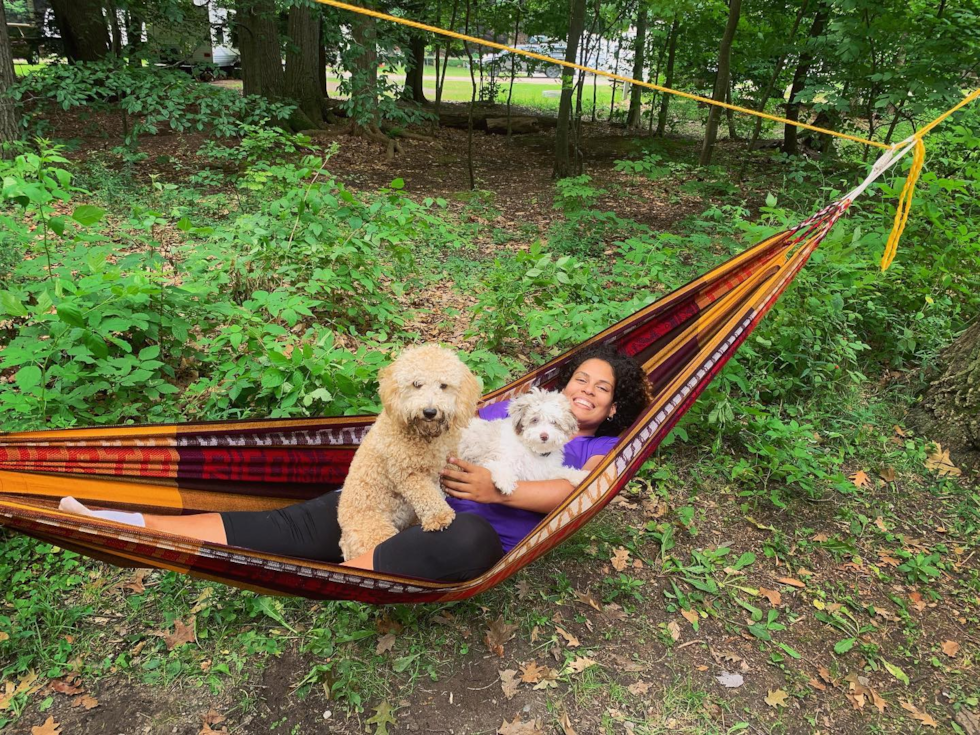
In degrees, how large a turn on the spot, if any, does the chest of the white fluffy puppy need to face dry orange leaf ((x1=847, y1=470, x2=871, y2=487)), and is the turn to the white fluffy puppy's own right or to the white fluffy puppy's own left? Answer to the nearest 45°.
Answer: approximately 90° to the white fluffy puppy's own left

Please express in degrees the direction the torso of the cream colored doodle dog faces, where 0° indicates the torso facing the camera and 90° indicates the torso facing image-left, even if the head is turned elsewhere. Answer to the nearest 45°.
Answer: approximately 315°

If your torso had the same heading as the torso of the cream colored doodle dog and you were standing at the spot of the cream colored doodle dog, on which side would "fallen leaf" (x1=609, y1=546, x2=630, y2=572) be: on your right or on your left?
on your left

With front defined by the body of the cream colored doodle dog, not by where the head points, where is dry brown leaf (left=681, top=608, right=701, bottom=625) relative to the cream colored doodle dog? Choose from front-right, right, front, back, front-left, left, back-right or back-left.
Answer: front-left

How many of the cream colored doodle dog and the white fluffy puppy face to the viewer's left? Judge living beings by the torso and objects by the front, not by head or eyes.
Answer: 0

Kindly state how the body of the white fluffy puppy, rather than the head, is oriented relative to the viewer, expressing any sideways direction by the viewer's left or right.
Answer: facing the viewer and to the right of the viewer

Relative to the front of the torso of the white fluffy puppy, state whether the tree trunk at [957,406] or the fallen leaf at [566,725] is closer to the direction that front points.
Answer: the fallen leaf

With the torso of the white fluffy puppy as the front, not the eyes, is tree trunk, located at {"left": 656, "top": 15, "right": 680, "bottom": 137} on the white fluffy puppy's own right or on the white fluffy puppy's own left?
on the white fluffy puppy's own left

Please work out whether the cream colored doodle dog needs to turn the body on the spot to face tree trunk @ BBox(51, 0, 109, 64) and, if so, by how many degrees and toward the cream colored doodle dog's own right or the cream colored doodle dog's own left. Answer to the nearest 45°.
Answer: approximately 180°

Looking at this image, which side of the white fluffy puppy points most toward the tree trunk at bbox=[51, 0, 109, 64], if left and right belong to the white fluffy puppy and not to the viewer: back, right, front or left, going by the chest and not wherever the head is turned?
back

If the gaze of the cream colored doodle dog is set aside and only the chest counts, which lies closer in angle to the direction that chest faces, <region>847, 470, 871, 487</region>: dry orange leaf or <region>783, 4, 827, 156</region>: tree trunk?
the dry orange leaf

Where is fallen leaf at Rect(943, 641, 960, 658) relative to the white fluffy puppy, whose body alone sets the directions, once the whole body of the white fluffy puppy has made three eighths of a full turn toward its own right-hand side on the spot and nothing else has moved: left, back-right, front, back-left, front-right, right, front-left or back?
back

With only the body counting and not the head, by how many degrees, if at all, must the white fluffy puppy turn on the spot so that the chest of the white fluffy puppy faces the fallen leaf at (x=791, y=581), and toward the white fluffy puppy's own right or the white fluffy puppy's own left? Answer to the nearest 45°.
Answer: approximately 45° to the white fluffy puppy's own left
